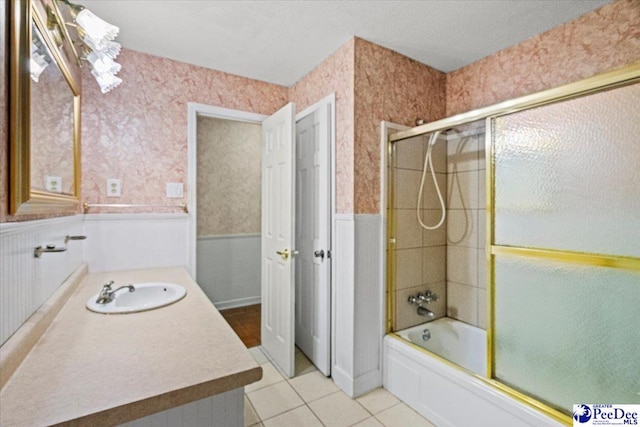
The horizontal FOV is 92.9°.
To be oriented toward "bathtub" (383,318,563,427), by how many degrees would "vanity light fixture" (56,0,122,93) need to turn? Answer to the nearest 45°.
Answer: approximately 45° to its right

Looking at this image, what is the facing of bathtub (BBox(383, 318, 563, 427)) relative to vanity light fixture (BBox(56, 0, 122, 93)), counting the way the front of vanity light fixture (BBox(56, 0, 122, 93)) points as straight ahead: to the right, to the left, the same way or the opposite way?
the opposite way

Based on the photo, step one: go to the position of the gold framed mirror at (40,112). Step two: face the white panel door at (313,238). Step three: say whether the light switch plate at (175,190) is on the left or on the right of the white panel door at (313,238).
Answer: left

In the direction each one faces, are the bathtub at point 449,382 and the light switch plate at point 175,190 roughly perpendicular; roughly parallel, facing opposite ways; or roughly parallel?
roughly perpendicular

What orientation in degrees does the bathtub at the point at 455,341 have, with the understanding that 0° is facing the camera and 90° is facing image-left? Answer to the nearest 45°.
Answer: approximately 45°

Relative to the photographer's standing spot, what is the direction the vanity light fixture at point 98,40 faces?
facing to the right of the viewer

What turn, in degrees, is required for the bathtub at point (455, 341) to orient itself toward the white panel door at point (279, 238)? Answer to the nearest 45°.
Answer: approximately 45° to its right

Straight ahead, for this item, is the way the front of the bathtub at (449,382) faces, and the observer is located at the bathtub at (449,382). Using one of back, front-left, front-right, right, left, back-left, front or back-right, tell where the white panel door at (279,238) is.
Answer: front-right

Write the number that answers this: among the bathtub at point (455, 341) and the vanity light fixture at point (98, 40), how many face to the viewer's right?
1

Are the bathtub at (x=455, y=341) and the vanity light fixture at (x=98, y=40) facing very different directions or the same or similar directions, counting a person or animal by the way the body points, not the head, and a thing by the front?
very different directions

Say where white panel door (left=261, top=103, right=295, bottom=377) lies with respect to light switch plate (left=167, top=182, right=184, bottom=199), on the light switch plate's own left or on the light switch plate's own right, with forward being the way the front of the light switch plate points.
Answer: on the light switch plate's own left

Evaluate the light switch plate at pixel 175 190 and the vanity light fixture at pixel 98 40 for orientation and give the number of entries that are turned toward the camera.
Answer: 1

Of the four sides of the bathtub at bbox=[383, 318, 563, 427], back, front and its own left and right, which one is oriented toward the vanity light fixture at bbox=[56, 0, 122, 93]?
front

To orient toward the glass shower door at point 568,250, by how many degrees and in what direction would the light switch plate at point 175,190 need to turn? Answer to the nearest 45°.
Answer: approximately 45° to its left

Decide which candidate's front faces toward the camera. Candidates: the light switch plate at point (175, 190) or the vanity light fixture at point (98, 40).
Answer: the light switch plate

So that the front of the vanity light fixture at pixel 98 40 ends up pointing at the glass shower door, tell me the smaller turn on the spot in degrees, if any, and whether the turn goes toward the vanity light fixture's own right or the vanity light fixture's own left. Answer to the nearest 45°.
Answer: approximately 45° to the vanity light fixture's own right

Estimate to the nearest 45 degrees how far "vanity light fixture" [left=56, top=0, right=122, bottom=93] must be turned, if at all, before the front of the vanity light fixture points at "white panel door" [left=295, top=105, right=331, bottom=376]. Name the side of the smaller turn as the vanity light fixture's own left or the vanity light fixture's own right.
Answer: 0° — it already faces it

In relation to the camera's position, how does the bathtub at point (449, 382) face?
facing the viewer and to the left of the viewer

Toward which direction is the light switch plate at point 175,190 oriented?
toward the camera

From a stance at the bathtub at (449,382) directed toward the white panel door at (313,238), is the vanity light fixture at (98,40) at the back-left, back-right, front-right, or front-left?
front-left
